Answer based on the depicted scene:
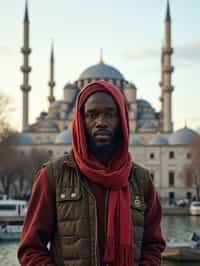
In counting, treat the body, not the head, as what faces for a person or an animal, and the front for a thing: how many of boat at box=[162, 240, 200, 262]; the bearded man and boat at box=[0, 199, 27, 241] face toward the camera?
1

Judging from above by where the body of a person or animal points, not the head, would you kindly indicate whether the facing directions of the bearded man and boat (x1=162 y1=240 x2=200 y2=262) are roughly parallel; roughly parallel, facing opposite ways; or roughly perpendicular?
roughly perpendicular

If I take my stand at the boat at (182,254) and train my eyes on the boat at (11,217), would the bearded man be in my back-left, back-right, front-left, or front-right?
back-left

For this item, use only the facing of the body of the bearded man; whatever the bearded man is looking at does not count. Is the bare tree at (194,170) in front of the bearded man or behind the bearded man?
behind
